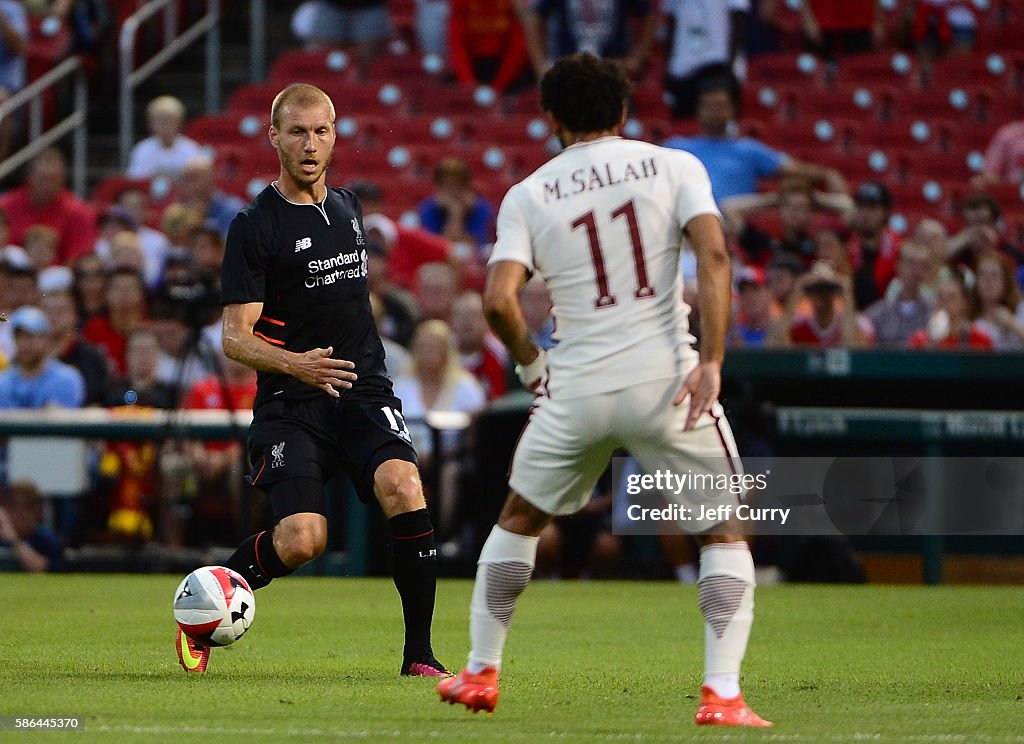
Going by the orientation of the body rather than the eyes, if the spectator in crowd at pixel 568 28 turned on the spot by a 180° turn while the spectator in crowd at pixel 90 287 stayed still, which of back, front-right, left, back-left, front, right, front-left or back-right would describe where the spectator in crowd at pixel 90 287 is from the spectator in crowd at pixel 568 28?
back-left

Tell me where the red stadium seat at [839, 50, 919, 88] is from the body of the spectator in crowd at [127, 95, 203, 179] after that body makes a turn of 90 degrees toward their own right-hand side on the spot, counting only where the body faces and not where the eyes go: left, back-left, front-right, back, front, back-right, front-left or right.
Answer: back

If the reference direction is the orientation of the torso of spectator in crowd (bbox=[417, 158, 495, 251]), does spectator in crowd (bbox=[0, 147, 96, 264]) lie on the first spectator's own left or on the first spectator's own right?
on the first spectator's own right

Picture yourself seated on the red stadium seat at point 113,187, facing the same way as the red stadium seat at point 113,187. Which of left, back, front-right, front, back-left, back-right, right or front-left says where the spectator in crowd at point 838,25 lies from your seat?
left

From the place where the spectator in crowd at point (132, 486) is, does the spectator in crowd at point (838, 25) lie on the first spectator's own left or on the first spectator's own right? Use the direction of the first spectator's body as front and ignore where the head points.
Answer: on the first spectator's own left

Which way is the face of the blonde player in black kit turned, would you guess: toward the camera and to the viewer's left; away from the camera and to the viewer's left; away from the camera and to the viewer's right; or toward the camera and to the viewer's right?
toward the camera and to the viewer's right

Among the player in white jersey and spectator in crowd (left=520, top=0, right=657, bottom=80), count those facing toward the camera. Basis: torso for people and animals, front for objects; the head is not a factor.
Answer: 1

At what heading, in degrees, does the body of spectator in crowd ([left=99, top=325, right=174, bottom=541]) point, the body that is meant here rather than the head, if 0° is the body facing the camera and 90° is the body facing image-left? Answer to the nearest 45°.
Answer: approximately 0°

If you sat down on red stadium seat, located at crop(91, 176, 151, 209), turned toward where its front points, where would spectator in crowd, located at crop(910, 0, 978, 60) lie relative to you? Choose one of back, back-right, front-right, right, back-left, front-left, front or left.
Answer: left

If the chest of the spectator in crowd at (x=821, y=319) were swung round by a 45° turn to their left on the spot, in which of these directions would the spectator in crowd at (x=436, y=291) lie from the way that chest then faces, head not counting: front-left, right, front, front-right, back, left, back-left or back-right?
back-right
